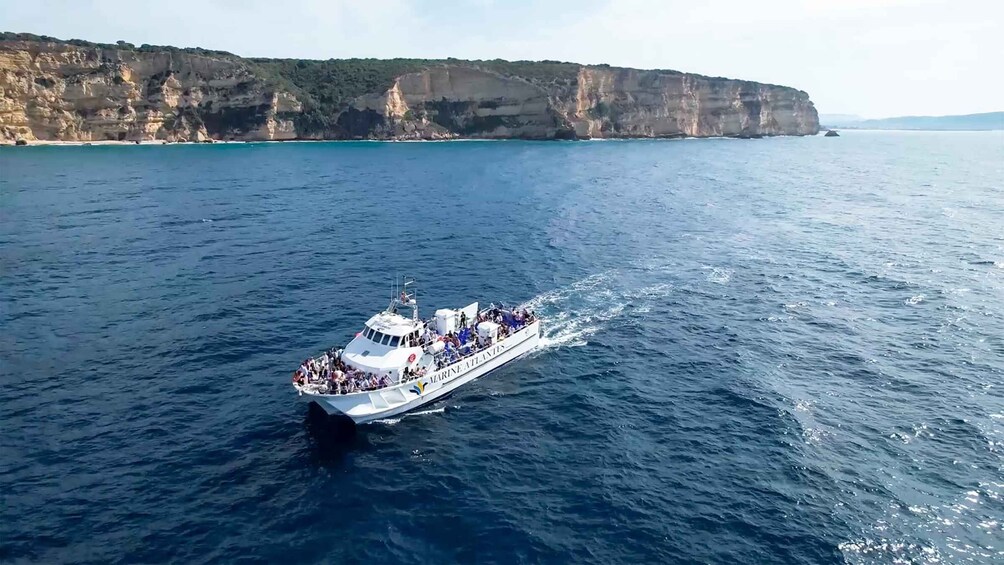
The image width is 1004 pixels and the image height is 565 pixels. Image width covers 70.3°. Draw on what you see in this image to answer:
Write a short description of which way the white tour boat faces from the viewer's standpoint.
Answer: facing the viewer and to the left of the viewer
